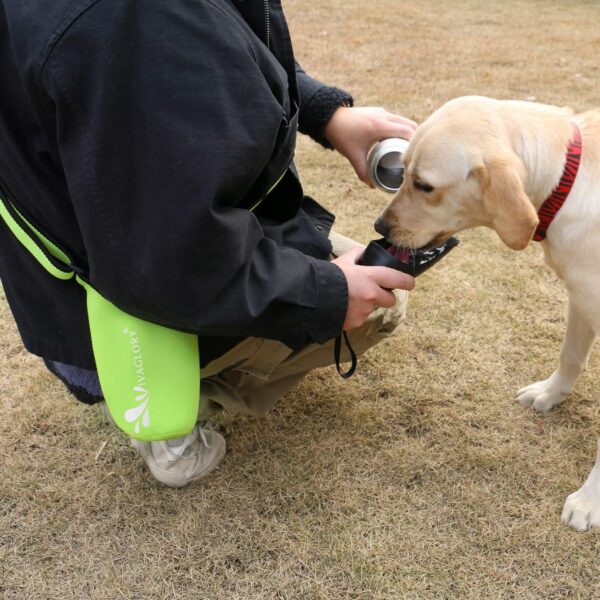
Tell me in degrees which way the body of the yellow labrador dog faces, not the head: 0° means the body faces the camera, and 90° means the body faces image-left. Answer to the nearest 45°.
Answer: approximately 90°
